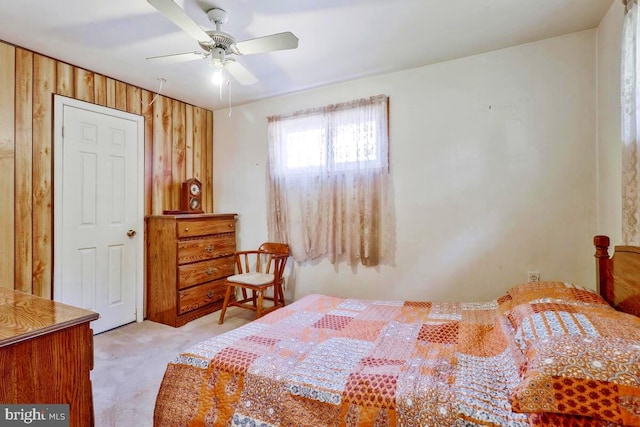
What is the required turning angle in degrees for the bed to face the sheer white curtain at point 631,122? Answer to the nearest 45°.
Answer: approximately 135° to its right

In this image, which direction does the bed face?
to the viewer's left

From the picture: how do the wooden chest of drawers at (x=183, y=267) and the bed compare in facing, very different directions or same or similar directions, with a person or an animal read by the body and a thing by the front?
very different directions

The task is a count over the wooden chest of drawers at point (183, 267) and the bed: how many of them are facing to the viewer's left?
1

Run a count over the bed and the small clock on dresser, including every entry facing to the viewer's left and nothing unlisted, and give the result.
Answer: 1

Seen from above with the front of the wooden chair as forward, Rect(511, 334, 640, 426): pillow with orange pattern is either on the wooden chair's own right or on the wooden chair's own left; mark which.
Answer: on the wooden chair's own left
